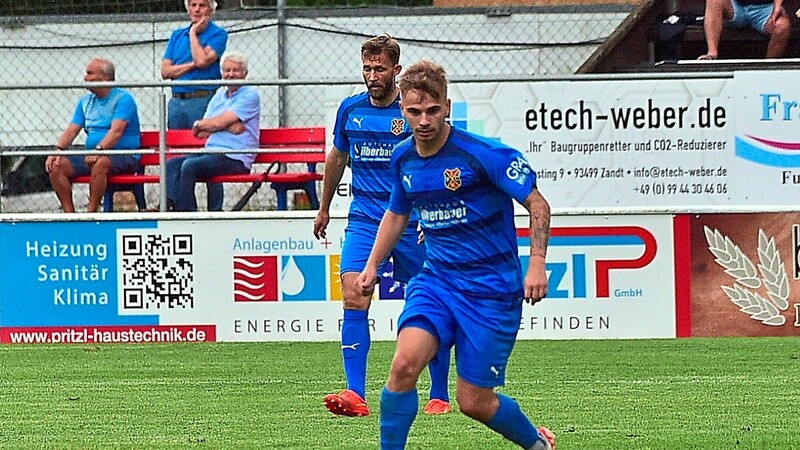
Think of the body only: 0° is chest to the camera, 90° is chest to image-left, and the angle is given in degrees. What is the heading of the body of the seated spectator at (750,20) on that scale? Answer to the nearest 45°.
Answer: approximately 0°

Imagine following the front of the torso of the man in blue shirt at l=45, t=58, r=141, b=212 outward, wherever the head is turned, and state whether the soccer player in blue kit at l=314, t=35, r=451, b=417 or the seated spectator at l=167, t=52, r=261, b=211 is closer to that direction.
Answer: the soccer player in blue kit

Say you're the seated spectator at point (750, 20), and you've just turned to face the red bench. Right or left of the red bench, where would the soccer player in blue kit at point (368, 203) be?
left

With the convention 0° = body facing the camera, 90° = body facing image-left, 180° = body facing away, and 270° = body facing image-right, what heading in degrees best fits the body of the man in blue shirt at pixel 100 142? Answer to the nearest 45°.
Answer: approximately 45°

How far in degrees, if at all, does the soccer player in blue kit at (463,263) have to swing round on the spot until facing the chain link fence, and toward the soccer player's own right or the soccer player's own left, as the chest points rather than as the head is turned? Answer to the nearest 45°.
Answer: approximately 135° to the soccer player's own right

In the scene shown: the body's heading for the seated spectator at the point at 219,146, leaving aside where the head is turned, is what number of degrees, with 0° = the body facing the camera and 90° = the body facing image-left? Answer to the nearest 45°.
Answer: approximately 45°

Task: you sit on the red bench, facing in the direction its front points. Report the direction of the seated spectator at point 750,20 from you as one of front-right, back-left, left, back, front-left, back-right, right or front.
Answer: back-left

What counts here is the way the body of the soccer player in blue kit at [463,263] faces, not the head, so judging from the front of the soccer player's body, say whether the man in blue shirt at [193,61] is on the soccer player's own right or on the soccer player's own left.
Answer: on the soccer player's own right

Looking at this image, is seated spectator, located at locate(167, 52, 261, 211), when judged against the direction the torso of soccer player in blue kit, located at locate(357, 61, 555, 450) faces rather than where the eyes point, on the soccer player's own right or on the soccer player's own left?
on the soccer player's own right

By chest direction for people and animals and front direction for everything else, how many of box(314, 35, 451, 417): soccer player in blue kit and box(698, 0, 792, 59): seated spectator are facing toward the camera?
2
